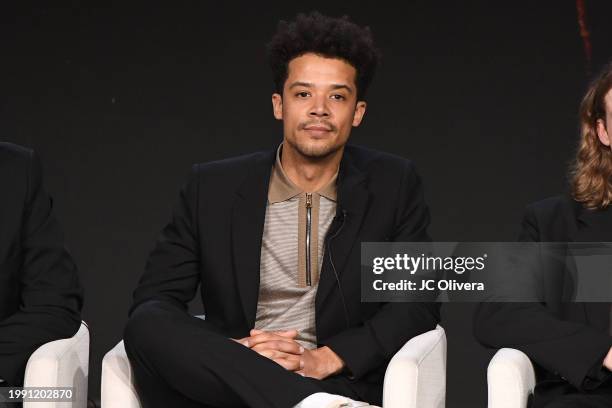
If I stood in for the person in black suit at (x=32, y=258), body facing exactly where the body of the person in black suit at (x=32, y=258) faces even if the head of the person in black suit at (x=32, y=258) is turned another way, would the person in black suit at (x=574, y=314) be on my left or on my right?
on my left

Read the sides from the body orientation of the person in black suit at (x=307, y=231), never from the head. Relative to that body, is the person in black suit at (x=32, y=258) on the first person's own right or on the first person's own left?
on the first person's own right

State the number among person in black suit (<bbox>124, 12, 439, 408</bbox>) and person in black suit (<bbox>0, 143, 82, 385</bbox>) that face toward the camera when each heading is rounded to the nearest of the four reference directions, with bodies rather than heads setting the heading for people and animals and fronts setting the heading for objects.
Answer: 2

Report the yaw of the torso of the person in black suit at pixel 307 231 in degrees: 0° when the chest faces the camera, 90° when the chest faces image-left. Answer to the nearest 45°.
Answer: approximately 0°

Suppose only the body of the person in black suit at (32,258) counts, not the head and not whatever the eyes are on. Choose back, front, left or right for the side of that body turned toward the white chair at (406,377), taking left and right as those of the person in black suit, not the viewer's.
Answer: left

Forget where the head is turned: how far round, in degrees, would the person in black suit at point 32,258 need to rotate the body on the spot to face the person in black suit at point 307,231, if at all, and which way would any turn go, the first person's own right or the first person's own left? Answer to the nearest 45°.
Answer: approximately 90° to the first person's own left

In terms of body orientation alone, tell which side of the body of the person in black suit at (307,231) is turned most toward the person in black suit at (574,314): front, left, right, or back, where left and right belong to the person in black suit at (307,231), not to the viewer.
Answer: left

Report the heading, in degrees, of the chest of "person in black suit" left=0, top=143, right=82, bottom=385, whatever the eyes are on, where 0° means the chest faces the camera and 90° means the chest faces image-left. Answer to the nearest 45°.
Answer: approximately 0°
